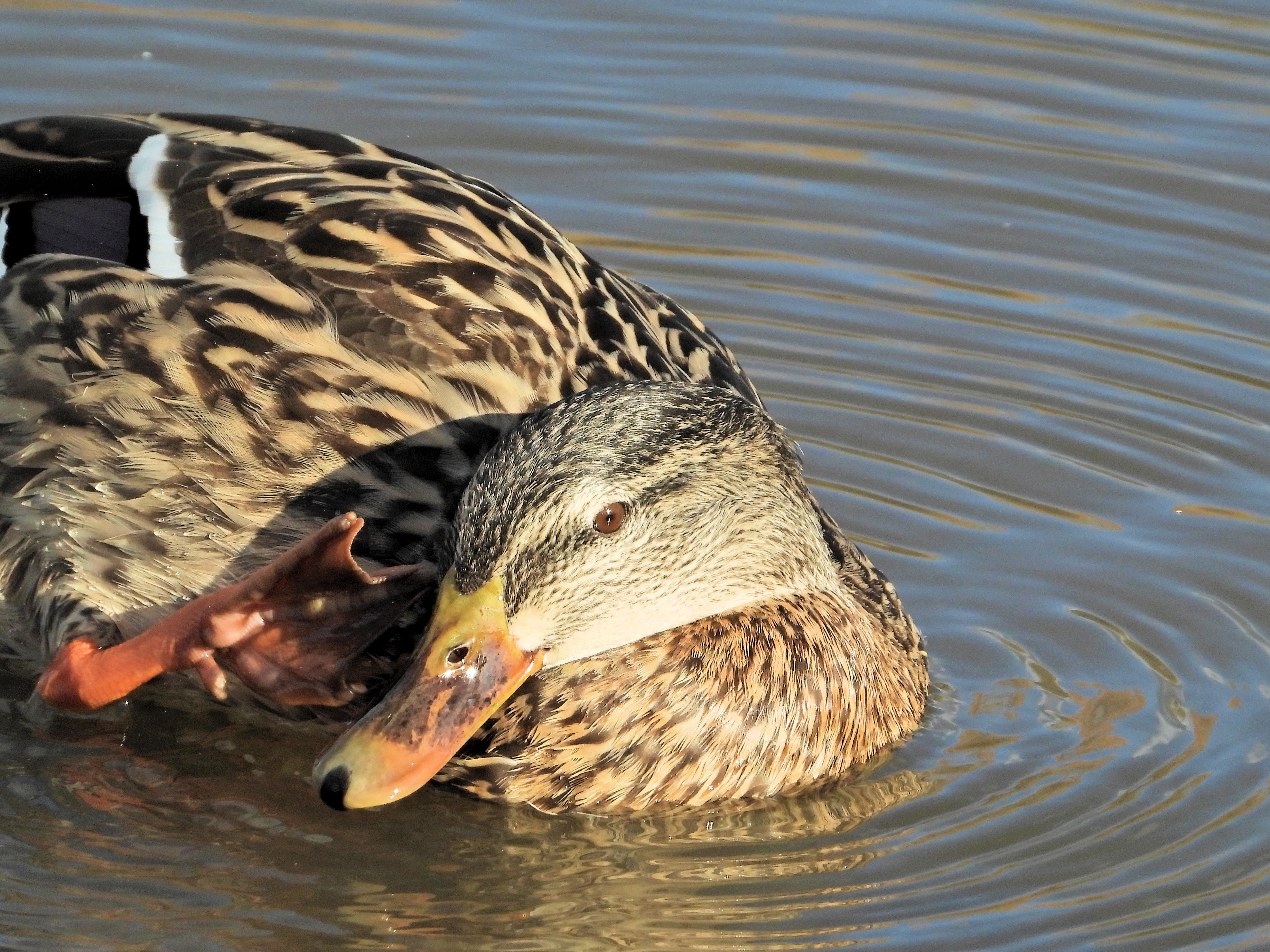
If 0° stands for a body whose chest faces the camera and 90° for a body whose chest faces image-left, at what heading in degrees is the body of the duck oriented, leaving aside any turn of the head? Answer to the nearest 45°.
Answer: approximately 270°
